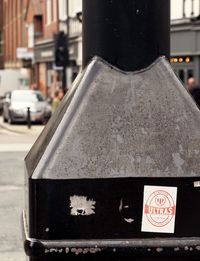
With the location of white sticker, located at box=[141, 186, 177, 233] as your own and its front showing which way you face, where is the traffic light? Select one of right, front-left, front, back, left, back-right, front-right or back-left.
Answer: back

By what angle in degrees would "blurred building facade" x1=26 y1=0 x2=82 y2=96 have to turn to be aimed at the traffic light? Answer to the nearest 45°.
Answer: approximately 45° to its left

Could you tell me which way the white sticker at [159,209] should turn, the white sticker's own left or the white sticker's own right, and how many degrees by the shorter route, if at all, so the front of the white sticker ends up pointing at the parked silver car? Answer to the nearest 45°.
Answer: approximately 180°

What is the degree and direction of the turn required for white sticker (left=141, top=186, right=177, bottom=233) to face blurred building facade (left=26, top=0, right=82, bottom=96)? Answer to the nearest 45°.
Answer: approximately 180°

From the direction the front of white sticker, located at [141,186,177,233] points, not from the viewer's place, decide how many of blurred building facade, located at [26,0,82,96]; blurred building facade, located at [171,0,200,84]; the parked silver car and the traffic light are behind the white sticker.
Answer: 4

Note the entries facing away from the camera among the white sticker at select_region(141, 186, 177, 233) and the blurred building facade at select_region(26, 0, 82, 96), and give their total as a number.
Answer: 0

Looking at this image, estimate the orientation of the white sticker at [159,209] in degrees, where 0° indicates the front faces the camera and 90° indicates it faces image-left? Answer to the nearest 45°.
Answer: approximately 0°

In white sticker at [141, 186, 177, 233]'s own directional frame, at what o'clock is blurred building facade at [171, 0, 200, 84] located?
The blurred building facade is roughly at 6 o'clock from the white sticker.

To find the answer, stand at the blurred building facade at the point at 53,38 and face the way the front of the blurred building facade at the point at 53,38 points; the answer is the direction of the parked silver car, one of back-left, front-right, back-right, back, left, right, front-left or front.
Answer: front-left
